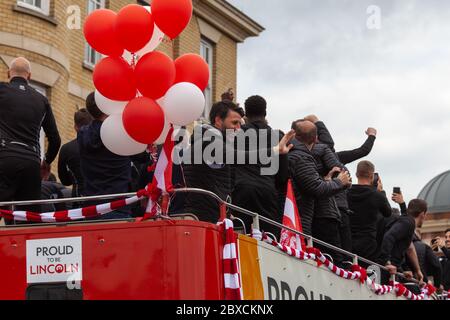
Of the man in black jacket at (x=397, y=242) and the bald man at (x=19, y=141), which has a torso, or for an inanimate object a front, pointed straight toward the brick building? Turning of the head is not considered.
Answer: the bald man

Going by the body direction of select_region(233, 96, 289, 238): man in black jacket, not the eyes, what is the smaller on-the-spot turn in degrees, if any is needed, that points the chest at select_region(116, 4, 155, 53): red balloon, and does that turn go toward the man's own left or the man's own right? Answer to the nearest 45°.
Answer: approximately 135° to the man's own left

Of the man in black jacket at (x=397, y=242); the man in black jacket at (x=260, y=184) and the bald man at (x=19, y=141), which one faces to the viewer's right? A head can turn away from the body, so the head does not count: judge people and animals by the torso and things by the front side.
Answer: the man in black jacket at (x=397, y=242)

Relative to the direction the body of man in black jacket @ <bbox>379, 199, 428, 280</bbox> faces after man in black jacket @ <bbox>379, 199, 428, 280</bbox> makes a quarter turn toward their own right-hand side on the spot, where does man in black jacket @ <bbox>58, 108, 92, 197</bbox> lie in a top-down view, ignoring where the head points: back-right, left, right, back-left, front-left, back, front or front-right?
front-right

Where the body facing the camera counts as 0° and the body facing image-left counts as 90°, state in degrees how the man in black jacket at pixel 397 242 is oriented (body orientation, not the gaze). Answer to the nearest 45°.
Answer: approximately 270°

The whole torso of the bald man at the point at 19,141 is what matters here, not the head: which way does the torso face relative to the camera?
away from the camera

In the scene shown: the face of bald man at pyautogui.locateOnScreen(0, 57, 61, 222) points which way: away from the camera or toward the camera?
away from the camera

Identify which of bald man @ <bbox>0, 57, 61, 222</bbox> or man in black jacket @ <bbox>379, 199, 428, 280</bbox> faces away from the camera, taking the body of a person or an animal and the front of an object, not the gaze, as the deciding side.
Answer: the bald man

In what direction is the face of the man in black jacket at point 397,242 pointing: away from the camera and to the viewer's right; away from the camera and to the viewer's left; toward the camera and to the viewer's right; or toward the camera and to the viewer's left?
away from the camera and to the viewer's right

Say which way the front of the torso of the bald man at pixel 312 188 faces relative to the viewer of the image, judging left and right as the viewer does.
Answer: facing away from the viewer and to the right of the viewer

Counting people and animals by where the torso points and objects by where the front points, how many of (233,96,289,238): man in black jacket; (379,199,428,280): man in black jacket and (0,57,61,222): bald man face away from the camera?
2
